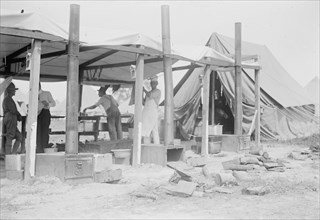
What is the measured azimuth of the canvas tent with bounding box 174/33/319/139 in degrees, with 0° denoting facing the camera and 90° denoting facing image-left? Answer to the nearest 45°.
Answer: approximately 45°

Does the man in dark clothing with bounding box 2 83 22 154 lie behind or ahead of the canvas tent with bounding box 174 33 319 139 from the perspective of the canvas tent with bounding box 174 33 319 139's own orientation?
ahead

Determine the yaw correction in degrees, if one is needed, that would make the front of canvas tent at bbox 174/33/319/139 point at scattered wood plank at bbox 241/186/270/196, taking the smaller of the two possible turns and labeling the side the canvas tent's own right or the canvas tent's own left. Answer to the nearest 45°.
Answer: approximately 45° to the canvas tent's own left

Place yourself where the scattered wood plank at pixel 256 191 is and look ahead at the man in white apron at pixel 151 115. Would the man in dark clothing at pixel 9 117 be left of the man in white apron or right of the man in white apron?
left

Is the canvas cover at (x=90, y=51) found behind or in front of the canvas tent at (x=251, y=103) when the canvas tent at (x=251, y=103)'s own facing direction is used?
in front

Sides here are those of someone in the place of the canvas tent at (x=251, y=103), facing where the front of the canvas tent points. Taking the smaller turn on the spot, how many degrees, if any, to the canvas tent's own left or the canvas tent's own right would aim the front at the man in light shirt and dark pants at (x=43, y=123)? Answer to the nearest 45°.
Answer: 0° — it already faces them

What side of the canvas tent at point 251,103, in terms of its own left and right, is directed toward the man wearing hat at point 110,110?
front
